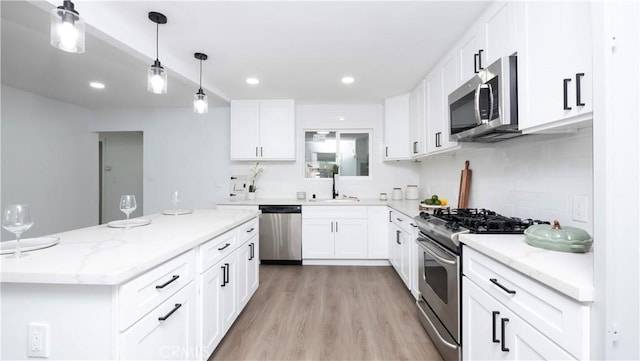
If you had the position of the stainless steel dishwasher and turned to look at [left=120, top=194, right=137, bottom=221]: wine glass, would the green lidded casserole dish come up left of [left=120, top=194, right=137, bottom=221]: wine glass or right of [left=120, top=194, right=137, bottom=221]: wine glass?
left

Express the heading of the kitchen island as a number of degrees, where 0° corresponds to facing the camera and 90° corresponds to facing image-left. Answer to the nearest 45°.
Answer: approximately 315°

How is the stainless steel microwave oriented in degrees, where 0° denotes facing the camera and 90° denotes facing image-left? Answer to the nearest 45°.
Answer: approximately 45°

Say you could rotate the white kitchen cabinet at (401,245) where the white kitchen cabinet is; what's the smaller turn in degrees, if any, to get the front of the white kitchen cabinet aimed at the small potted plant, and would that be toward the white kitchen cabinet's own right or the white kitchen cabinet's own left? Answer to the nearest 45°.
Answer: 0° — it already faces it

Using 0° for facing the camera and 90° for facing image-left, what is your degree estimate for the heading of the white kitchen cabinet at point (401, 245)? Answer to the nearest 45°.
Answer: approximately 90°

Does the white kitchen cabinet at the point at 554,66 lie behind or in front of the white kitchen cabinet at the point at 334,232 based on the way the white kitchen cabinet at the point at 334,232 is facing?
in front

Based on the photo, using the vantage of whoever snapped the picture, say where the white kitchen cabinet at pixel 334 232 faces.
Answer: facing the viewer

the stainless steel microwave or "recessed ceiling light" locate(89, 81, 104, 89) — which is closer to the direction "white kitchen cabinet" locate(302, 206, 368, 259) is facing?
the stainless steel microwave

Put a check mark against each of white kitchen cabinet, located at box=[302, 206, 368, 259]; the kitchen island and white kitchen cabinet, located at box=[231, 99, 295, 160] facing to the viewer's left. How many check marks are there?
0

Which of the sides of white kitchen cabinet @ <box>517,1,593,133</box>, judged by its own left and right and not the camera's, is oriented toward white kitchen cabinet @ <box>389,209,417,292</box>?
right

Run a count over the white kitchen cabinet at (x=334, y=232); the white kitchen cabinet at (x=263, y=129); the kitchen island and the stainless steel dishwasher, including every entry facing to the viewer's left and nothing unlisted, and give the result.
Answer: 0

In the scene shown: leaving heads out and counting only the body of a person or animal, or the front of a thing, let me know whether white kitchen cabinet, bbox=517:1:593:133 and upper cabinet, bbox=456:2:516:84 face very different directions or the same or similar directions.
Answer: same or similar directions

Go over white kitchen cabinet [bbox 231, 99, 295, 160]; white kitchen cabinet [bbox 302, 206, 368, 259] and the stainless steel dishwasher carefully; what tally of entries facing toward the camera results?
3

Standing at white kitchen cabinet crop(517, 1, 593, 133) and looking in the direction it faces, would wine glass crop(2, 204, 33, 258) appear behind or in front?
in front

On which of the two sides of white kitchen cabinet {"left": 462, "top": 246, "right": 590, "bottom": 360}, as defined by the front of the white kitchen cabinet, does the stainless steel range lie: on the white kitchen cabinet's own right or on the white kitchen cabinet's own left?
on the white kitchen cabinet's own right

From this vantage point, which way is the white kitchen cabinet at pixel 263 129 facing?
toward the camera

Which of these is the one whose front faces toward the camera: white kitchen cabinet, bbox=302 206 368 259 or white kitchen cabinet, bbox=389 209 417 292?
white kitchen cabinet, bbox=302 206 368 259

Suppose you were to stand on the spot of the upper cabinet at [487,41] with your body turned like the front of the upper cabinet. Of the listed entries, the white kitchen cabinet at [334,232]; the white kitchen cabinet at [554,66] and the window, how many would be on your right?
2

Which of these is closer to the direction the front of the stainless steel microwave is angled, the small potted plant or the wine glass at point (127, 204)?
the wine glass
